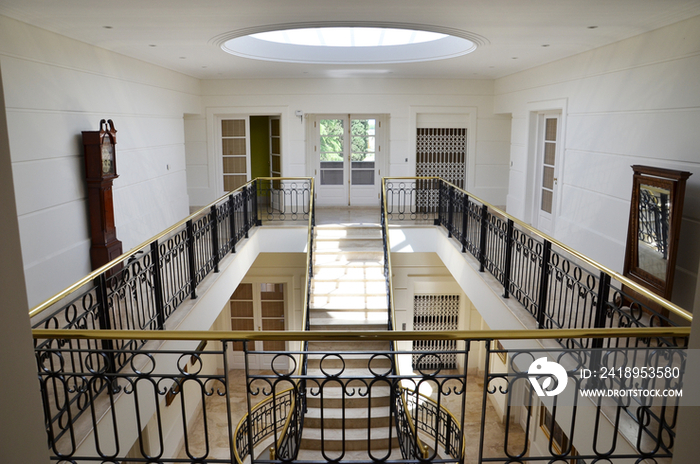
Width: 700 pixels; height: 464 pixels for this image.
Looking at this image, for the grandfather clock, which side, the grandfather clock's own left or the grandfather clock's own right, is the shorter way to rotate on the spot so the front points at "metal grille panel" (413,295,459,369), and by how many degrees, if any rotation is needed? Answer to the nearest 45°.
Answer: approximately 45° to the grandfather clock's own left

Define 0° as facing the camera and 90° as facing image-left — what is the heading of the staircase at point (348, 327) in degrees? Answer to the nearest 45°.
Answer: approximately 0°

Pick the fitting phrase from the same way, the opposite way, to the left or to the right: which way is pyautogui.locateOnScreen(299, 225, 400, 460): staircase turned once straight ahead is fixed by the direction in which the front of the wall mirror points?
to the left

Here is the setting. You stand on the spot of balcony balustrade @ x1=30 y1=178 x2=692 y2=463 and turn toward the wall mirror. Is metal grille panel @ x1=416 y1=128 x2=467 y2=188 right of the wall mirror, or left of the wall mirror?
left

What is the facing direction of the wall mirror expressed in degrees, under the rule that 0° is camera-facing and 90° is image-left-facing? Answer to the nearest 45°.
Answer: approximately 45°

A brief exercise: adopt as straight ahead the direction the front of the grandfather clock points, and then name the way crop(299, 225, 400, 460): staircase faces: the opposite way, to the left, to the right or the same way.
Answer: to the right

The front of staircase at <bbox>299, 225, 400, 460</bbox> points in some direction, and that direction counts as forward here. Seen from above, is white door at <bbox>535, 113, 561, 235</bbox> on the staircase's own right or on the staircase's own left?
on the staircase's own left

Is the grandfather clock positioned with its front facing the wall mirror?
yes
